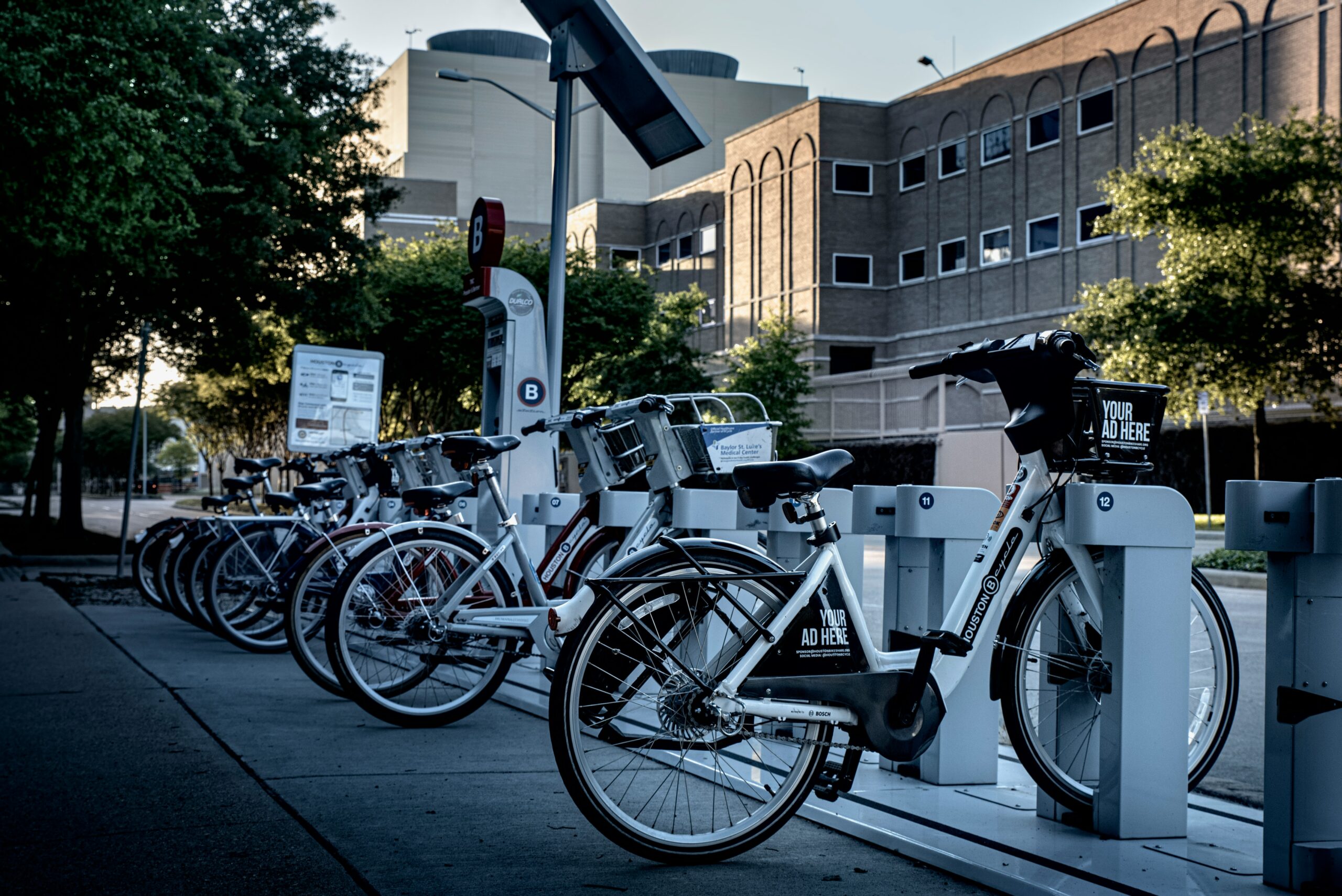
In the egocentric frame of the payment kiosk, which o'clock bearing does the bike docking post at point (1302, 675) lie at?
The bike docking post is roughly at 10 o'clock from the payment kiosk.

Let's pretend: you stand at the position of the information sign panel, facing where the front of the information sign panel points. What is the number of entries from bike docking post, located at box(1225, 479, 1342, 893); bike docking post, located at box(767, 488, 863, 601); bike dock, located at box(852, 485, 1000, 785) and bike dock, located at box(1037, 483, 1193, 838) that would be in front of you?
4

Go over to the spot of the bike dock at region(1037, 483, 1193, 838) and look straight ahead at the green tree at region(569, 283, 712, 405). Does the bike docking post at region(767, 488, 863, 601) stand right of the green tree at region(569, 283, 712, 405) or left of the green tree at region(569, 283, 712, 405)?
left

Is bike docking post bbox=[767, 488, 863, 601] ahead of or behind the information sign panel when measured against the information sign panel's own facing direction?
ahead

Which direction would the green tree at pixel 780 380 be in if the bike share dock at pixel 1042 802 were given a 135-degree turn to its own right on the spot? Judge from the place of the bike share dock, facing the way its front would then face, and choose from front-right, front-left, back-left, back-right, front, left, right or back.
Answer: front

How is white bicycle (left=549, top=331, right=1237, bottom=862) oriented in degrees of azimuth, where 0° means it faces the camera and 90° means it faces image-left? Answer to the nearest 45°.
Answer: approximately 225°

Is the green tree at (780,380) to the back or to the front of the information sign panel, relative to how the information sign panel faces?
to the back

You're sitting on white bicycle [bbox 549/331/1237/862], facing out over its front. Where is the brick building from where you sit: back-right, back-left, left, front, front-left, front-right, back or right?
front-left

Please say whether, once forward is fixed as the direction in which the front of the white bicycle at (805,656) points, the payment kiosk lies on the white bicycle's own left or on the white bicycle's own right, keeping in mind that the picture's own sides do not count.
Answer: on the white bicycle's own left

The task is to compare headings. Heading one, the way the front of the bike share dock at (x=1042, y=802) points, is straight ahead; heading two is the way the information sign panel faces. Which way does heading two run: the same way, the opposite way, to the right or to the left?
to the left

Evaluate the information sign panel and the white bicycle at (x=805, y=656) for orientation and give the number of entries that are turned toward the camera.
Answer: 1

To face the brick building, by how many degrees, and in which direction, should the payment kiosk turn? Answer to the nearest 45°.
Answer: approximately 180°

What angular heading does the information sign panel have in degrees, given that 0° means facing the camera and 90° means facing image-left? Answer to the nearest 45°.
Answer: approximately 0°
